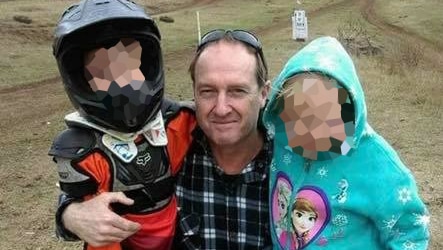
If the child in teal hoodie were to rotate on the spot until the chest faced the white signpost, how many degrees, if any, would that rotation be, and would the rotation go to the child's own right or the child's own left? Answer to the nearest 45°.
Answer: approximately 135° to the child's own right

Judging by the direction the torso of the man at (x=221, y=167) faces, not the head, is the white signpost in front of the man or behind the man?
behind

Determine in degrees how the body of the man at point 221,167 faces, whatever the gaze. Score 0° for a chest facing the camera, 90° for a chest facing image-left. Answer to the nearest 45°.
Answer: approximately 0°

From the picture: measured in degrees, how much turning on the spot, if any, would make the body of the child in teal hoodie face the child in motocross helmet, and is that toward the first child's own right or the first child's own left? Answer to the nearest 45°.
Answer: approximately 45° to the first child's own right

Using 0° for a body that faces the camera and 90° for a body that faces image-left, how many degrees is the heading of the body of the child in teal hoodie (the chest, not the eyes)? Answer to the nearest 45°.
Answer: approximately 45°
